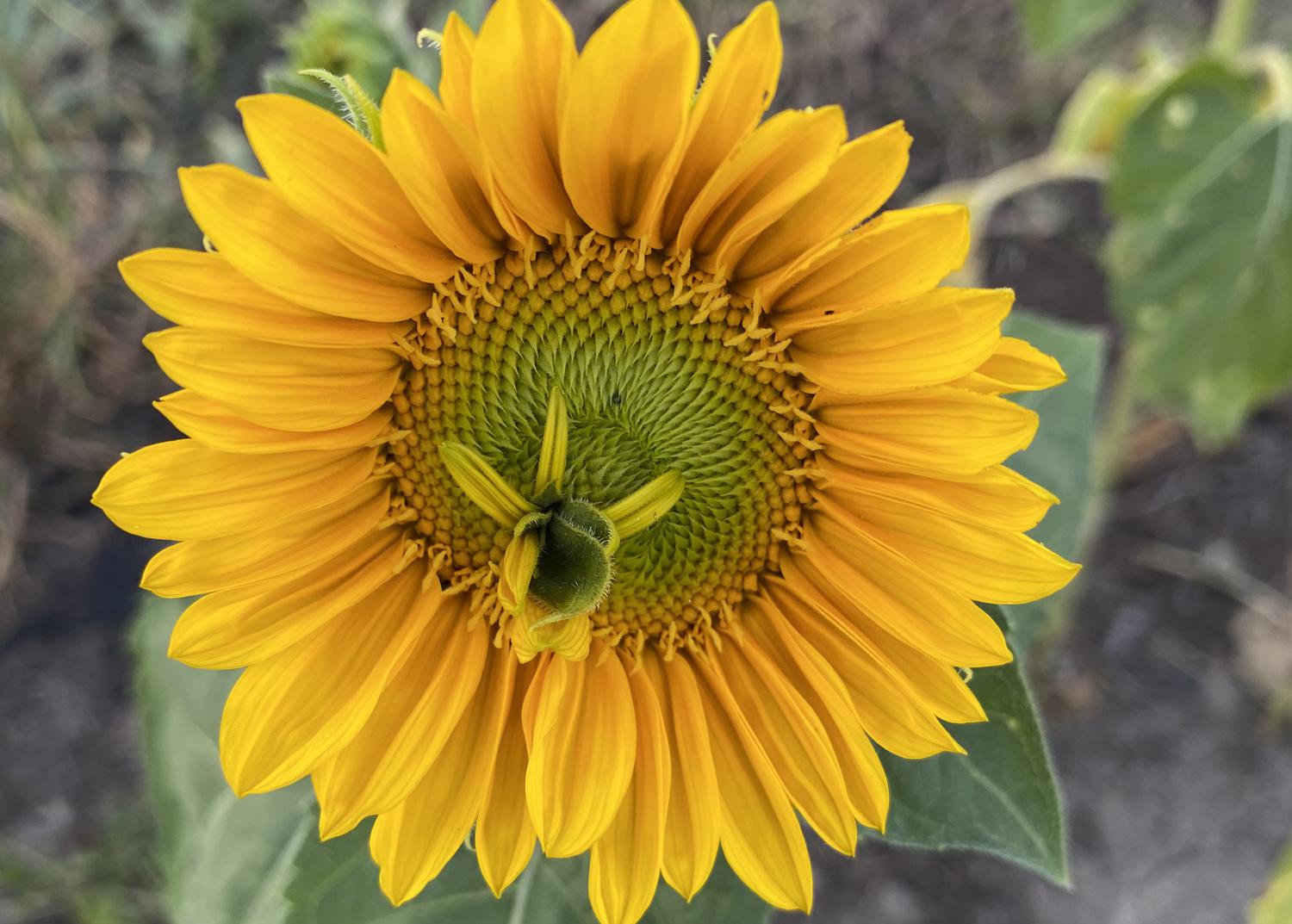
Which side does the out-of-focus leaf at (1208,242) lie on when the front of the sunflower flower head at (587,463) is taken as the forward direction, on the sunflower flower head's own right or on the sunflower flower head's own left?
on the sunflower flower head's own left

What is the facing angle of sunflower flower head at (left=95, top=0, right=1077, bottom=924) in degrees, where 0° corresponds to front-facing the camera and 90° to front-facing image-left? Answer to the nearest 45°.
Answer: approximately 0°

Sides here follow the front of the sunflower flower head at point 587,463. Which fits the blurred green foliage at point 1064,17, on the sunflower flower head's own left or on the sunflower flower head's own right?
on the sunflower flower head's own left

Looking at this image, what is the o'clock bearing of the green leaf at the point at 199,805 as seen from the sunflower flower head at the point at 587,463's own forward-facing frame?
The green leaf is roughly at 4 o'clock from the sunflower flower head.

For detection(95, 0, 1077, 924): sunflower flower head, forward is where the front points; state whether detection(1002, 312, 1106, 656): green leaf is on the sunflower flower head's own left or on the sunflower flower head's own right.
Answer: on the sunflower flower head's own left
